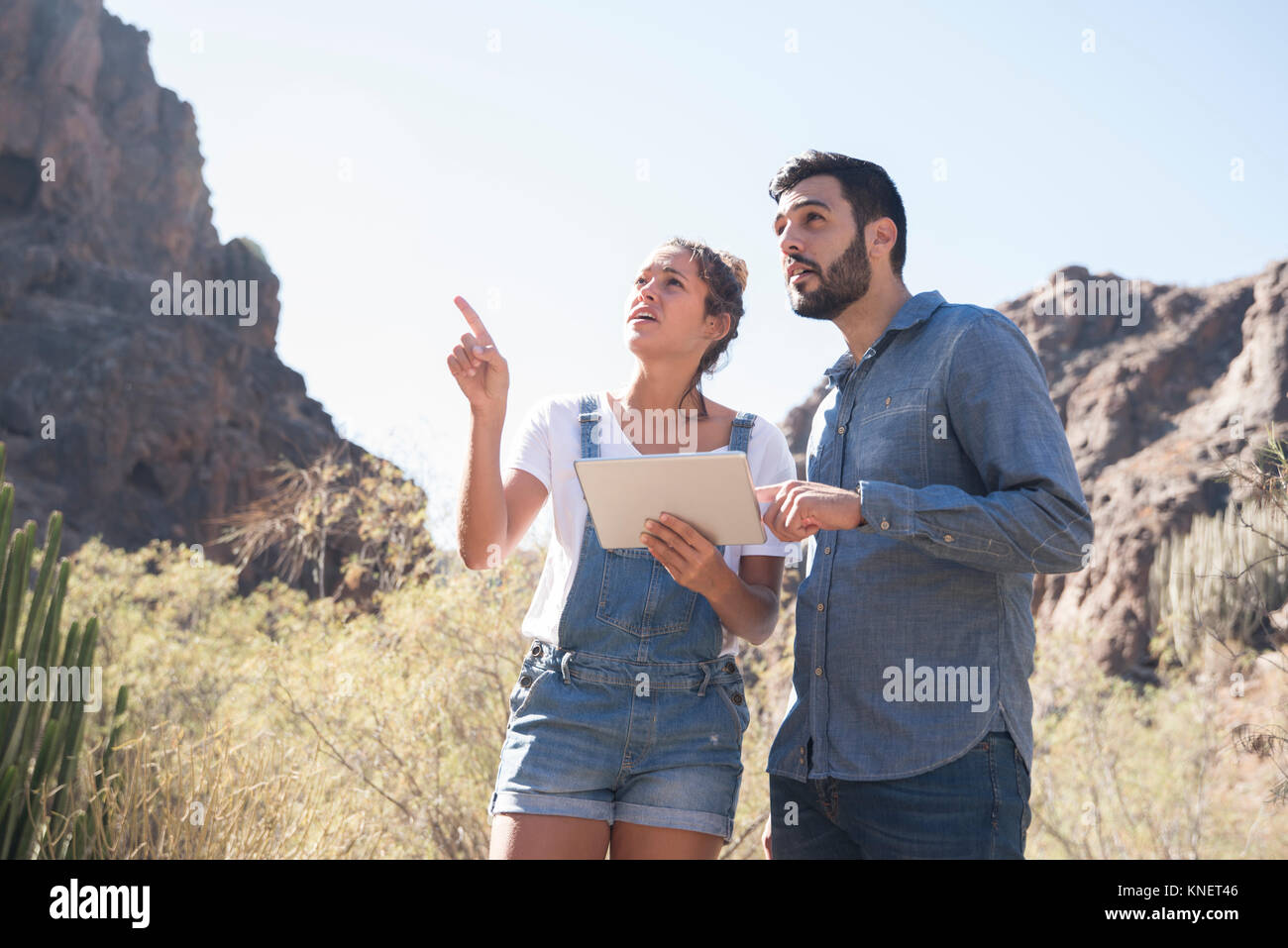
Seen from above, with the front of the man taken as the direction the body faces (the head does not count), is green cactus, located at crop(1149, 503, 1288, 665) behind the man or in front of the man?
behind

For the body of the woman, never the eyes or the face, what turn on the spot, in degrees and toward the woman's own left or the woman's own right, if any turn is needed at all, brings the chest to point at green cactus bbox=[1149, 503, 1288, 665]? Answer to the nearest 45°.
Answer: approximately 135° to the woman's own left

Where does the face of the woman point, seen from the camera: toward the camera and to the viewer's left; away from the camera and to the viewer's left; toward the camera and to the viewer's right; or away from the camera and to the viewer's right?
toward the camera and to the viewer's left

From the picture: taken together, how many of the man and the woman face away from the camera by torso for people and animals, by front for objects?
0

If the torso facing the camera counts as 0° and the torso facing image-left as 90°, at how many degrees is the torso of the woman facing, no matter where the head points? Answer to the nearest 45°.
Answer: approximately 0°

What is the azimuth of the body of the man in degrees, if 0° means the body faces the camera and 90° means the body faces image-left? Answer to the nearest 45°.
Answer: approximately 45°
